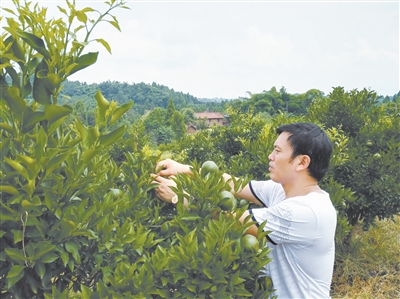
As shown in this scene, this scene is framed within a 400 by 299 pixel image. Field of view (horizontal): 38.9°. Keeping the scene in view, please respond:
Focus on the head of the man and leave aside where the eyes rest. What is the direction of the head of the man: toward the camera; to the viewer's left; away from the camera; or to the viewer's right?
to the viewer's left

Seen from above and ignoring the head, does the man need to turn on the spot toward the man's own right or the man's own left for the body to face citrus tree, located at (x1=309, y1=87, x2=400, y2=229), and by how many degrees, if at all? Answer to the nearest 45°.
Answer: approximately 90° to the man's own right

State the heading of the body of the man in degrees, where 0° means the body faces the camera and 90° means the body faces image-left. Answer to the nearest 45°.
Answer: approximately 90°

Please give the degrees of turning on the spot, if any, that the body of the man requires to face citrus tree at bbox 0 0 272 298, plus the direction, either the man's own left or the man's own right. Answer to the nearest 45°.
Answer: approximately 45° to the man's own left
